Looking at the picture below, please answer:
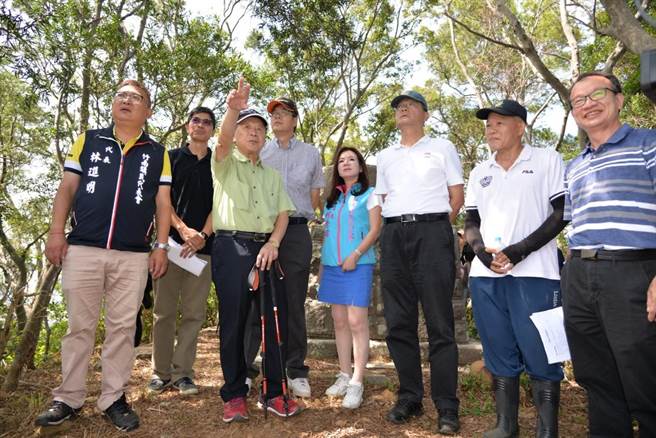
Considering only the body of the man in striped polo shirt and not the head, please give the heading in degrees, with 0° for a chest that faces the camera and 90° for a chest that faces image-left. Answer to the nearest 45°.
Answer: approximately 45°

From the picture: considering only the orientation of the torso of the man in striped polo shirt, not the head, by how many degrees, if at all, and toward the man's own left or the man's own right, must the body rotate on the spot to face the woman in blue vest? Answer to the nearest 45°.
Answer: approximately 45° to the man's own right

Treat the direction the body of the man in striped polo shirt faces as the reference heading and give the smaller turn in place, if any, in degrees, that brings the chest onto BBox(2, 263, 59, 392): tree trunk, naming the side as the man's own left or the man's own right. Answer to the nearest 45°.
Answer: approximately 45° to the man's own right

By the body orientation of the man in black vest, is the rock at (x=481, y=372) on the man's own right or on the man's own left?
on the man's own left

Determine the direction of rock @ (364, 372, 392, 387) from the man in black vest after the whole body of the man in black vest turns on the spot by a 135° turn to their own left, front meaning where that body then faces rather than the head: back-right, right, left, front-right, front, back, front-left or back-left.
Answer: front-right

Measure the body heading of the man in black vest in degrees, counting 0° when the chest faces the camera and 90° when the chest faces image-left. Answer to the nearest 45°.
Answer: approximately 0°

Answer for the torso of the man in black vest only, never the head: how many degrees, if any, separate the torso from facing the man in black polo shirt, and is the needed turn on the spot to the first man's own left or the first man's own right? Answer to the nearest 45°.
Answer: approximately 135° to the first man's own left

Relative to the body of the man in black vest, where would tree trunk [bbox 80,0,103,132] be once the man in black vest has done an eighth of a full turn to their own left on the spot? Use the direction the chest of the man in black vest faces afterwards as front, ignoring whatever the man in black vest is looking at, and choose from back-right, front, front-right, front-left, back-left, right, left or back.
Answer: back-left
